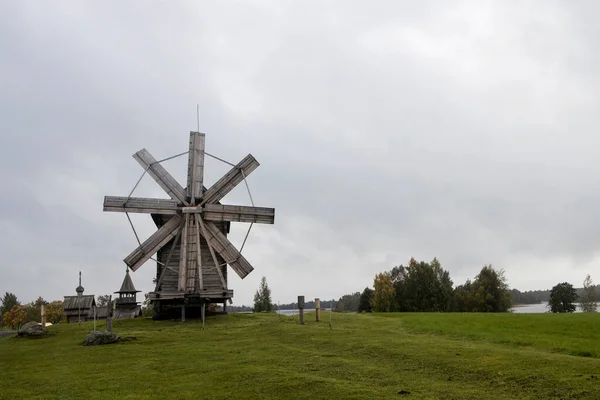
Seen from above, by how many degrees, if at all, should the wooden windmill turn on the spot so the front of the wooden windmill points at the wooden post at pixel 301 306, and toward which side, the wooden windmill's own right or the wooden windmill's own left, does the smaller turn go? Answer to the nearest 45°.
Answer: approximately 45° to the wooden windmill's own left

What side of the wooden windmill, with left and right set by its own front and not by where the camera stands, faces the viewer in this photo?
front
